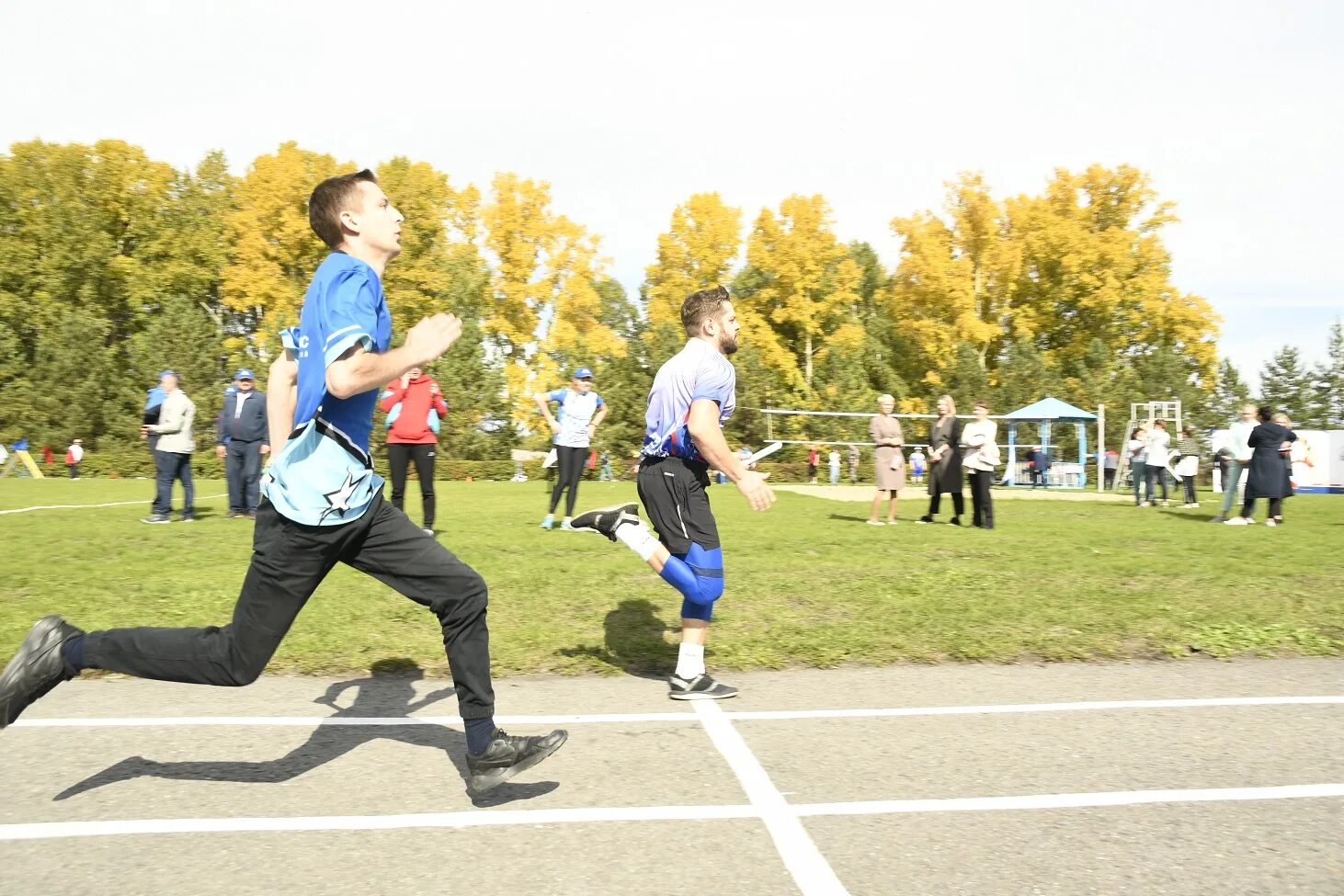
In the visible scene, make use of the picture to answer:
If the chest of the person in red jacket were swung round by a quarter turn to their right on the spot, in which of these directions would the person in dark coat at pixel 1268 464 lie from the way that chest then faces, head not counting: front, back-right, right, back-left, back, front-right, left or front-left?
back

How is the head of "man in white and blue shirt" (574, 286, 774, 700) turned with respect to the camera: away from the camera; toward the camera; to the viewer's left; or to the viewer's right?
to the viewer's right

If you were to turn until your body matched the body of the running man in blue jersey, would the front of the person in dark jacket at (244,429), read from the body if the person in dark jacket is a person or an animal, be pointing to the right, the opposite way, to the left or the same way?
to the right

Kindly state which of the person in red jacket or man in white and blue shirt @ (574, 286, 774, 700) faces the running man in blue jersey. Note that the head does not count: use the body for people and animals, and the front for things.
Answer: the person in red jacket

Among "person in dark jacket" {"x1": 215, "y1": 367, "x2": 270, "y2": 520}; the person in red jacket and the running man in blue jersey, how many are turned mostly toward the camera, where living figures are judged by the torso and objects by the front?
2

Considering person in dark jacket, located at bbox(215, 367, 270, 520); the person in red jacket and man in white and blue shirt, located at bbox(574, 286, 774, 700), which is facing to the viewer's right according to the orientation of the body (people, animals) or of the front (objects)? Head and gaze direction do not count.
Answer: the man in white and blue shirt

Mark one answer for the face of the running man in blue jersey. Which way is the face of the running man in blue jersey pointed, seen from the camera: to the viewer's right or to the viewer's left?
to the viewer's right

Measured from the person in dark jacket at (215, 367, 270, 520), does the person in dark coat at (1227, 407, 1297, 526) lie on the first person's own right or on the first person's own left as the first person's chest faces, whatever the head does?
on the first person's own left

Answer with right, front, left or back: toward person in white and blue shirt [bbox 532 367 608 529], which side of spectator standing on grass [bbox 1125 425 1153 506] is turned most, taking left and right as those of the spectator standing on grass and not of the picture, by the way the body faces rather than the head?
right

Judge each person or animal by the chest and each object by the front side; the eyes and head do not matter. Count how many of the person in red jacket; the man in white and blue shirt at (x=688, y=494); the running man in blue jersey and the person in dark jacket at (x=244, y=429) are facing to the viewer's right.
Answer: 2

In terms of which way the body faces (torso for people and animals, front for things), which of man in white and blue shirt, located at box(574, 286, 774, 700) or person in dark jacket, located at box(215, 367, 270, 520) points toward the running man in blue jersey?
the person in dark jacket

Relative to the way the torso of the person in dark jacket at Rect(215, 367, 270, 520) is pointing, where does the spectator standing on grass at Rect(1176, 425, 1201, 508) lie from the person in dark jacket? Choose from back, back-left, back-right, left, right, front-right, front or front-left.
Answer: left

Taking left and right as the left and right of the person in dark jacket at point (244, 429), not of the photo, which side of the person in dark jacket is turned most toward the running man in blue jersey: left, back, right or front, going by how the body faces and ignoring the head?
front

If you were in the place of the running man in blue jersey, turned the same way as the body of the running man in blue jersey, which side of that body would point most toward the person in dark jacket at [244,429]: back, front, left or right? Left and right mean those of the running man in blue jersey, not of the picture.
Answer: left

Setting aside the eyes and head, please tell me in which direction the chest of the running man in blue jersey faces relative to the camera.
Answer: to the viewer's right
